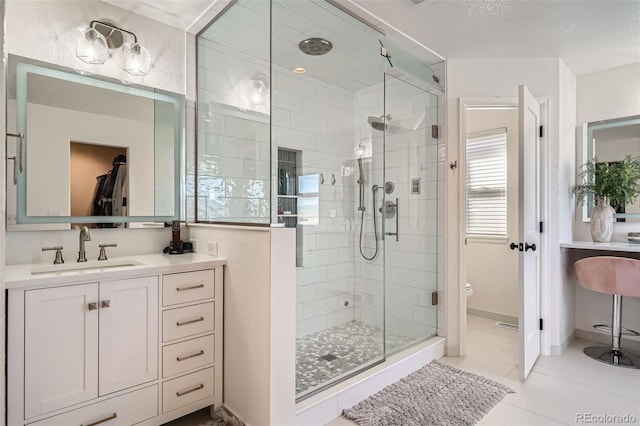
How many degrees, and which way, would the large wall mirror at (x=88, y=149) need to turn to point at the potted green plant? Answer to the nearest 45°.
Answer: approximately 45° to its left

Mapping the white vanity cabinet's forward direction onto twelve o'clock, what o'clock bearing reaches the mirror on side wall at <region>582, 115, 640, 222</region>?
The mirror on side wall is roughly at 11 o'clock from the white vanity cabinet.

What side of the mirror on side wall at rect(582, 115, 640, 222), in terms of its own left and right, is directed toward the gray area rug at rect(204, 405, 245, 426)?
front

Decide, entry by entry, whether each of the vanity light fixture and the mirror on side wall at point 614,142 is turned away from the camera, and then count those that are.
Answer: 0

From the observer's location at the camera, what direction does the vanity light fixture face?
facing the viewer and to the right of the viewer

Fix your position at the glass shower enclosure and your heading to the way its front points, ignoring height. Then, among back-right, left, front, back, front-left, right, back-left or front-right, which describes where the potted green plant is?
front-left

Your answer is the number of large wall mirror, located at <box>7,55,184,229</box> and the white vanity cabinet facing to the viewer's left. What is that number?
0

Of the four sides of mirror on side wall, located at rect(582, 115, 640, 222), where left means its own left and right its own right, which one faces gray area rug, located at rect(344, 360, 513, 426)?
front

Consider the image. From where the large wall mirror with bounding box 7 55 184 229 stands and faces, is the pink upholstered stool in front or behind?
in front

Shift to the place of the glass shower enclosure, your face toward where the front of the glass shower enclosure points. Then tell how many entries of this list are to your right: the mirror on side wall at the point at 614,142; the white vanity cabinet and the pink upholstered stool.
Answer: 1
